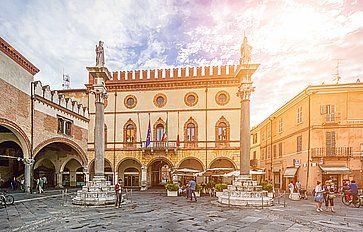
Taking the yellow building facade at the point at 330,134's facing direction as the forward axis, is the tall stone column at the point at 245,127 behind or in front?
in front

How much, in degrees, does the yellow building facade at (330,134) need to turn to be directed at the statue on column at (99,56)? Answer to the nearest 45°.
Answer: approximately 45° to its right

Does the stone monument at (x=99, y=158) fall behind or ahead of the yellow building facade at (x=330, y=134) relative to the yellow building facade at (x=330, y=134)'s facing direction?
ahead

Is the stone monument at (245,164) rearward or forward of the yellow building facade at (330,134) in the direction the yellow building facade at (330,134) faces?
forward
